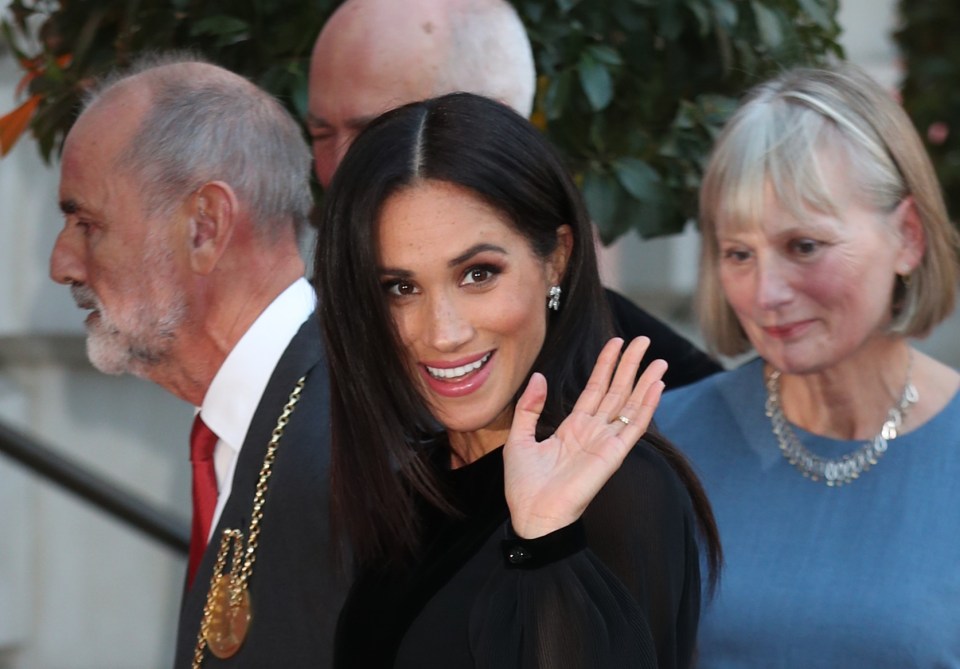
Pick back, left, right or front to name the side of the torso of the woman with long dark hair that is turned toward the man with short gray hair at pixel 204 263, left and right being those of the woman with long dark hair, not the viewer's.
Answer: right

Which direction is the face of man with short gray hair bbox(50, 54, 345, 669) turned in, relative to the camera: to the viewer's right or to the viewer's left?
to the viewer's left

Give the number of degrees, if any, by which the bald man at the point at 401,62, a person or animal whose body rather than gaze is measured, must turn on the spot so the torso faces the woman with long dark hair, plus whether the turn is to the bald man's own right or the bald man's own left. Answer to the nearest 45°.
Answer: approximately 45° to the bald man's own left

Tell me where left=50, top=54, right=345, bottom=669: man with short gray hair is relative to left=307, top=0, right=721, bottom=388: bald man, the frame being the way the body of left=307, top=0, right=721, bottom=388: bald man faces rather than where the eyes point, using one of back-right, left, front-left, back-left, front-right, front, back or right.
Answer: front

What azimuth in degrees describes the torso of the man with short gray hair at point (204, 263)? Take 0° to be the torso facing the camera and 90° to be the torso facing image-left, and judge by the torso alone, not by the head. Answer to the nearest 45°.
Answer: approximately 90°

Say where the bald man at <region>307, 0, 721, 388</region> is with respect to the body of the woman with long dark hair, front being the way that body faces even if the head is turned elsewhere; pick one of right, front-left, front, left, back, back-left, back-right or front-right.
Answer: back-right

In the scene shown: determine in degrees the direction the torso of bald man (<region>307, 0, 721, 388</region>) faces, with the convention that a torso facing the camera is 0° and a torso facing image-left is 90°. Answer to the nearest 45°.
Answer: approximately 45°

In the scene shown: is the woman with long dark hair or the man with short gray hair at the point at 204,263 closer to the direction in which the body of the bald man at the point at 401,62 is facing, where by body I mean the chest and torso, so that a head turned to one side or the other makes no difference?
the man with short gray hair

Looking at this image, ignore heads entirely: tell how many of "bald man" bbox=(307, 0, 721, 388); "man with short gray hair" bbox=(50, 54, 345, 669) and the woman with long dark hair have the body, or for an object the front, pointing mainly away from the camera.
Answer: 0

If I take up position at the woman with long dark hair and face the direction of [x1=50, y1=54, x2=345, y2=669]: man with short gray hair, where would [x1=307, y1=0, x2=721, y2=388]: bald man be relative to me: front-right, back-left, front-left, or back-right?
front-right

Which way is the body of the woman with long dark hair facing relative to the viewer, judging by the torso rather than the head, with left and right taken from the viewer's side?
facing the viewer and to the left of the viewer

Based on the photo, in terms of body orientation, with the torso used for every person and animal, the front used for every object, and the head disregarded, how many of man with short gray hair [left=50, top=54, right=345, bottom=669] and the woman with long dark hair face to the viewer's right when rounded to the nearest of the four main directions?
0
